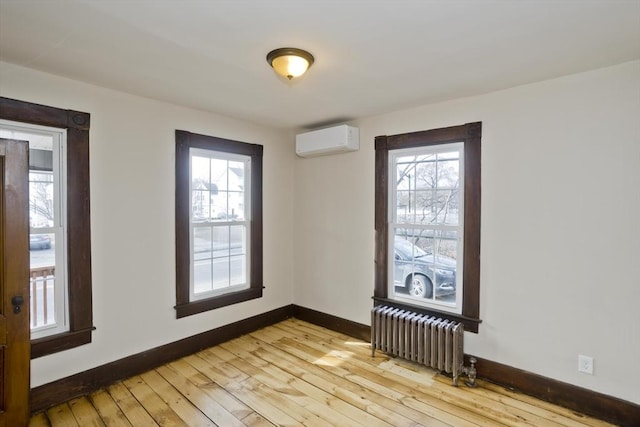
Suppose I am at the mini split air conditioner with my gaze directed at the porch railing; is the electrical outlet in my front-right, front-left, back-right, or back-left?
back-left

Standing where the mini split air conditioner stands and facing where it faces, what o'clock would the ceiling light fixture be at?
The ceiling light fixture is roughly at 11 o'clock from the mini split air conditioner.

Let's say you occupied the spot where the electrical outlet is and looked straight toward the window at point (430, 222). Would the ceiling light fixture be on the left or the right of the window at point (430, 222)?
left

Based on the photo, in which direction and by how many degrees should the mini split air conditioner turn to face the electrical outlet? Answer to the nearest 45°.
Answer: approximately 90° to its left

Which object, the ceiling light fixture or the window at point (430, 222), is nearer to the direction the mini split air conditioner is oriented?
the ceiling light fixture

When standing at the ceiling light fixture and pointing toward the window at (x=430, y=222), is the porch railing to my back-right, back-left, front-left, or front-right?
back-left

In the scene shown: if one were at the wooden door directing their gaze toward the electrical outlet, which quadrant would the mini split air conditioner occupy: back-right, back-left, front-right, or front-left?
front-left

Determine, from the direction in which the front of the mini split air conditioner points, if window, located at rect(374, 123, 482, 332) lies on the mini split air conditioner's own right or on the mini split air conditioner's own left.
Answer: on the mini split air conditioner's own left

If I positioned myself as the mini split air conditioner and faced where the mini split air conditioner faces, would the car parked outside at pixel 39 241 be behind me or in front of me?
in front

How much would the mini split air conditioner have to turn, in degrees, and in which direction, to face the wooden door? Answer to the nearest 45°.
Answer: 0° — it already faces it

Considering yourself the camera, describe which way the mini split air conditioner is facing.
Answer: facing the viewer and to the left of the viewer

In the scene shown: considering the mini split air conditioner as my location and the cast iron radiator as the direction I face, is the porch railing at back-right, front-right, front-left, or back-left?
back-right

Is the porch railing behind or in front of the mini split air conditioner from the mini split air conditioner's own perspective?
in front

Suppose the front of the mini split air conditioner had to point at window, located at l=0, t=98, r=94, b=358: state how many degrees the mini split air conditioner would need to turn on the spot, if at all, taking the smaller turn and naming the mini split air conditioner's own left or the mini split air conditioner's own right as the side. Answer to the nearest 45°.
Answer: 0° — it already faces it
